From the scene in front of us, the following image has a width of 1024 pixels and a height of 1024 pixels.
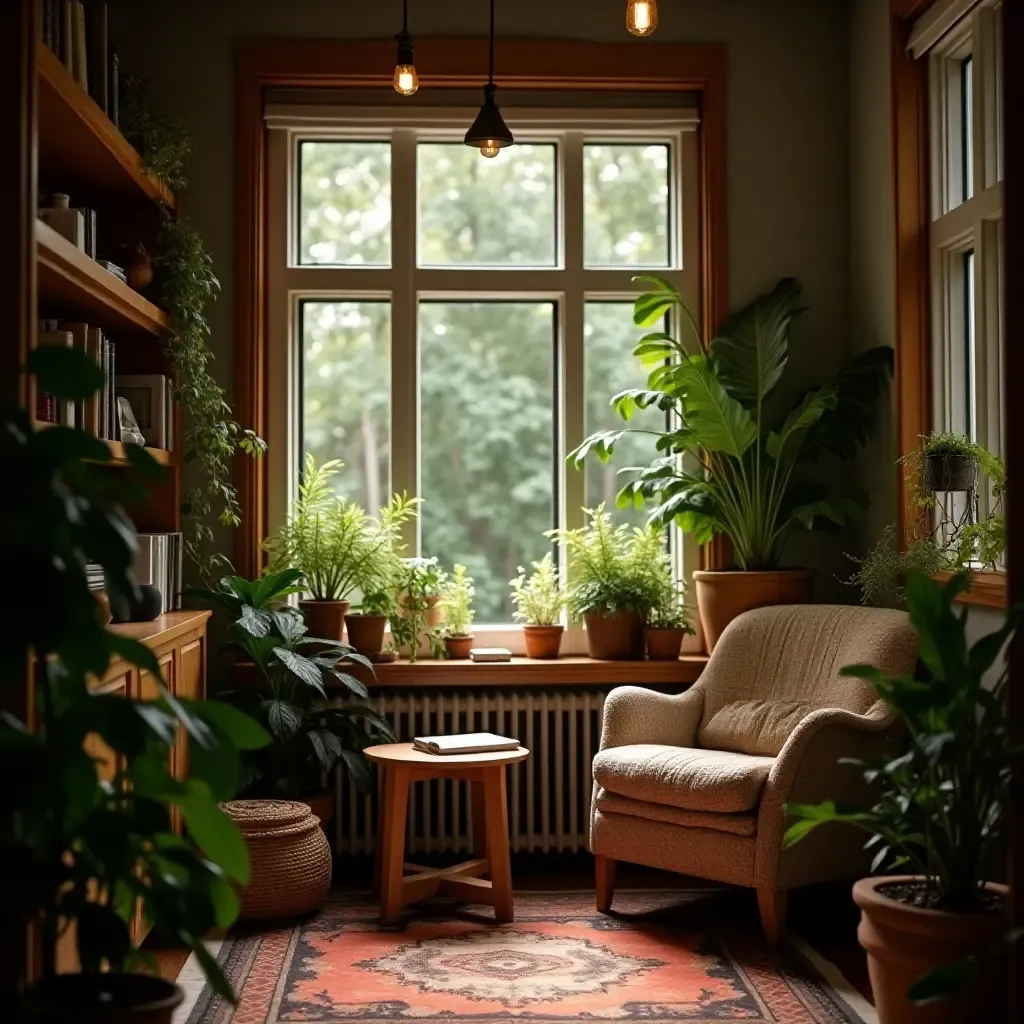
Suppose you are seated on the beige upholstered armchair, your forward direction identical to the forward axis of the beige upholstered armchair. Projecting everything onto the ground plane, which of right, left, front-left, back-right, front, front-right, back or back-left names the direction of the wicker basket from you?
front-right

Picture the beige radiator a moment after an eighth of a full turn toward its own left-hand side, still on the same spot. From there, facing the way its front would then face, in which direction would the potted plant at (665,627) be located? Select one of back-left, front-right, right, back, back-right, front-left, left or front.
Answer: front-left

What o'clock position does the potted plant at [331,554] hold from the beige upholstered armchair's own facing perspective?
The potted plant is roughly at 2 o'clock from the beige upholstered armchair.

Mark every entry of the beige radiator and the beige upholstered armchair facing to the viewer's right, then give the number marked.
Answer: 0

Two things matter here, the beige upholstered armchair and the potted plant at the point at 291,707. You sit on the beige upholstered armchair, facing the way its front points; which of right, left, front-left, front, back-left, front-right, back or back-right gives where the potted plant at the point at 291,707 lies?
front-right

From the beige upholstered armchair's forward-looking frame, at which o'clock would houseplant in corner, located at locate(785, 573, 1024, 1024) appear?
The houseplant in corner is roughly at 10 o'clock from the beige upholstered armchair.

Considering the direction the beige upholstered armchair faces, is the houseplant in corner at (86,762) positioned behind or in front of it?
in front

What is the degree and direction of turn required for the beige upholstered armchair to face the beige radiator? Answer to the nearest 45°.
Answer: approximately 90° to its right

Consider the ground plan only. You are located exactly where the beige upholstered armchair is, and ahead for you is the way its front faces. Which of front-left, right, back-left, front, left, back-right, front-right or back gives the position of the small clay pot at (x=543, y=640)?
right
